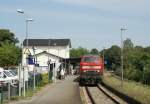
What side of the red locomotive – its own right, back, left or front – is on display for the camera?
front
